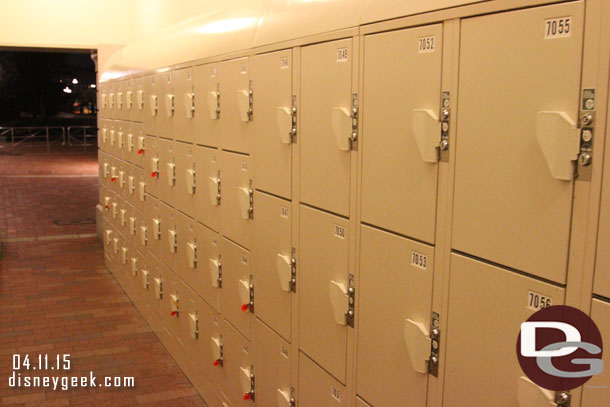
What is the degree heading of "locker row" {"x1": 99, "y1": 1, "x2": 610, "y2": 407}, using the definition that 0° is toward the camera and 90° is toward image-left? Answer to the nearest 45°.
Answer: approximately 45°

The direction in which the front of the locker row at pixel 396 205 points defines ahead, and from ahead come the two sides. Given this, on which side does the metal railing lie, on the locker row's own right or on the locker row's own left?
on the locker row's own right
